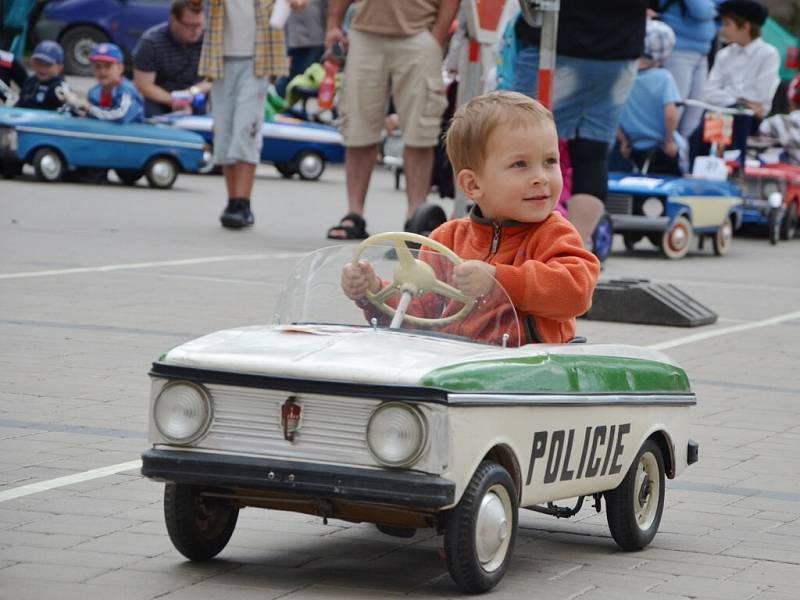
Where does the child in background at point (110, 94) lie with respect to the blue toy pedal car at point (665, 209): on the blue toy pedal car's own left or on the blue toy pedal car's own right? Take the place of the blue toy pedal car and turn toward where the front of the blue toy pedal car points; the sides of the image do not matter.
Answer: on the blue toy pedal car's own right

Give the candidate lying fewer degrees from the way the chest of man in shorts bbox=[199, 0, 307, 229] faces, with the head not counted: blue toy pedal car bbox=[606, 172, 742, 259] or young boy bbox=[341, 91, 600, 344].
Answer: the young boy

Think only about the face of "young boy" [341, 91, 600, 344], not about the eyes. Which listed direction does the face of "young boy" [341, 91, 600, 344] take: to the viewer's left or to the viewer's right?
to the viewer's right

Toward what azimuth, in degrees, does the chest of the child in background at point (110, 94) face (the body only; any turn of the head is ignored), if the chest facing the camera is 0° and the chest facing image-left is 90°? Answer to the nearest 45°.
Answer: approximately 45°

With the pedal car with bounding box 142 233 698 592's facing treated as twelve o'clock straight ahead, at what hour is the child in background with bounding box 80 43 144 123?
The child in background is roughly at 4 o'clock from the pedal car.

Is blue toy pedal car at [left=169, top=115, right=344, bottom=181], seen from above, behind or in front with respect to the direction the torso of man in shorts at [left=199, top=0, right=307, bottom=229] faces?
behind
